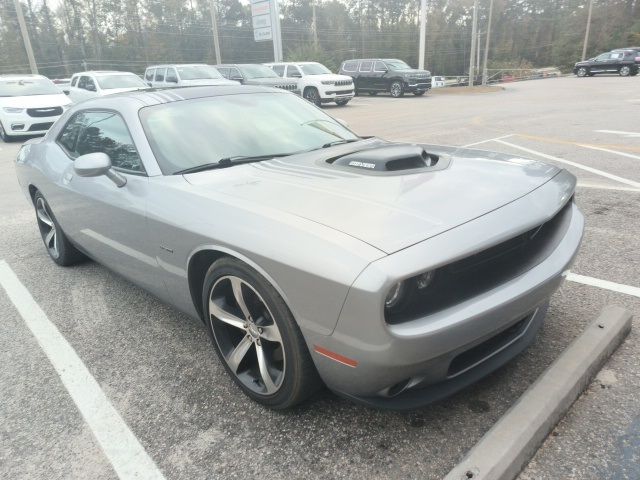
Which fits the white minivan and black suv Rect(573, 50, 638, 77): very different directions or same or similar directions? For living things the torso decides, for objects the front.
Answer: very different directions

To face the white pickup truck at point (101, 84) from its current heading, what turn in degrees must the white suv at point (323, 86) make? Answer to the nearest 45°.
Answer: approximately 90° to its right

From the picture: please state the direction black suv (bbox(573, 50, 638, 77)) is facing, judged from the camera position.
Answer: facing to the left of the viewer

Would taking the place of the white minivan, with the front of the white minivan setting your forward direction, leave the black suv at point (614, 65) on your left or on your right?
on your left

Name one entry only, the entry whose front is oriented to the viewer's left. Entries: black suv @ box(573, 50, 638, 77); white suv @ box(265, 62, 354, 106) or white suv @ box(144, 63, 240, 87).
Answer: the black suv

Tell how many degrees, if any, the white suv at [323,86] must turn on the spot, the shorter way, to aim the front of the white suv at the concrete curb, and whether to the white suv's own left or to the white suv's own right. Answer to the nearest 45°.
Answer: approximately 45° to the white suv's own right

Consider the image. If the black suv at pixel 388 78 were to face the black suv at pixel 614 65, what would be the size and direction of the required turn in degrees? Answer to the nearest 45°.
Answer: approximately 90° to its left

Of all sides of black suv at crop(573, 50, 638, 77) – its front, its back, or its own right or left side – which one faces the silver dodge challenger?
left

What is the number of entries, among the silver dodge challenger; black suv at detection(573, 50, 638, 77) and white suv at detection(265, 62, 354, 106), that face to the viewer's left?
1

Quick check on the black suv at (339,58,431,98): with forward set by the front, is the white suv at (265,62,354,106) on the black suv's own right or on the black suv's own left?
on the black suv's own right

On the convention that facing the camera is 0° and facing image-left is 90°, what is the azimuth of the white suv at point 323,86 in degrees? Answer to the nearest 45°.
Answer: approximately 315°

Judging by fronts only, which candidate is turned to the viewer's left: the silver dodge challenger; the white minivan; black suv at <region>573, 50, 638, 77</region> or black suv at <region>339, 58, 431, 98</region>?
black suv at <region>573, 50, 638, 77</region>

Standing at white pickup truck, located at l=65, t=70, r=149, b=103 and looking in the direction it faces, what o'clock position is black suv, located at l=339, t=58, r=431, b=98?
The black suv is roughly at 10 o'clock from the white pickup truck.

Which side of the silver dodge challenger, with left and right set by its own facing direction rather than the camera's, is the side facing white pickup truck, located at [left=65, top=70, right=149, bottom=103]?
back
